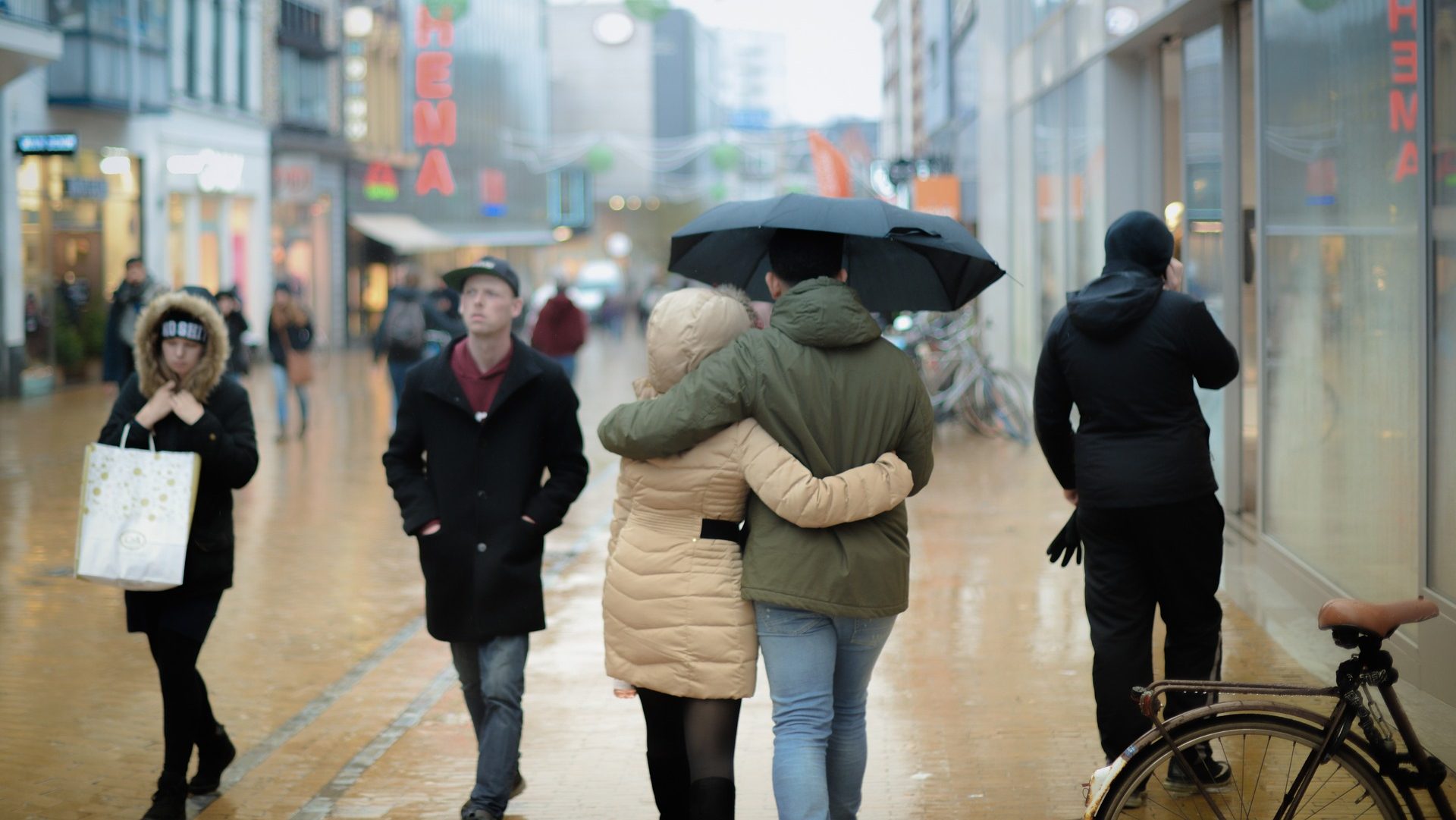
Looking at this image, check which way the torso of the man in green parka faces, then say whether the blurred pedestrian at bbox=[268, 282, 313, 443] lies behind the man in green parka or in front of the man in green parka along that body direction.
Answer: in front

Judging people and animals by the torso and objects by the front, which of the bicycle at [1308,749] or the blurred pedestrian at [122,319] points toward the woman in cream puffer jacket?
the blurred pedestrian

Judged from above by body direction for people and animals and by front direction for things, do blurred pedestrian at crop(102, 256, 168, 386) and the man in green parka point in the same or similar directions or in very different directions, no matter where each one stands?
very different directions

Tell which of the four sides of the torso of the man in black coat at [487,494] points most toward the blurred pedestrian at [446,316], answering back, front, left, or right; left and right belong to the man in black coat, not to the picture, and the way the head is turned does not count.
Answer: back

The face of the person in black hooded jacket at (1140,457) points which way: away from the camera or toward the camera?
away from the camera

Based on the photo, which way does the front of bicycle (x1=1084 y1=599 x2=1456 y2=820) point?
to the viewer's right

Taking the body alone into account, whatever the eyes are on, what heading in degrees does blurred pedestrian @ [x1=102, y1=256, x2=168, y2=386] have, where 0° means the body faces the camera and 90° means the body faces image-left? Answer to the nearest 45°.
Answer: approximately 0°

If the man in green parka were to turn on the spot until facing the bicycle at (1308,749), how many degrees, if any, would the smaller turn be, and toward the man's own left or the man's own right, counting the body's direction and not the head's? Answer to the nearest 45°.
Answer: approximately 90° to the man's own right

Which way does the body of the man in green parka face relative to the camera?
away from the camera

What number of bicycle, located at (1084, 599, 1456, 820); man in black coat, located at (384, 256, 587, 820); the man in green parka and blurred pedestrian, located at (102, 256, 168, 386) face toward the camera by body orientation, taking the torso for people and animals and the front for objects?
2

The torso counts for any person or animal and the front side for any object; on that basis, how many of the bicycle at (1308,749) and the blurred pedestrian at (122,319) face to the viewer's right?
1

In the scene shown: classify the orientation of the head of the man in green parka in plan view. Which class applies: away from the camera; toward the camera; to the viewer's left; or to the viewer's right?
away from the camera
